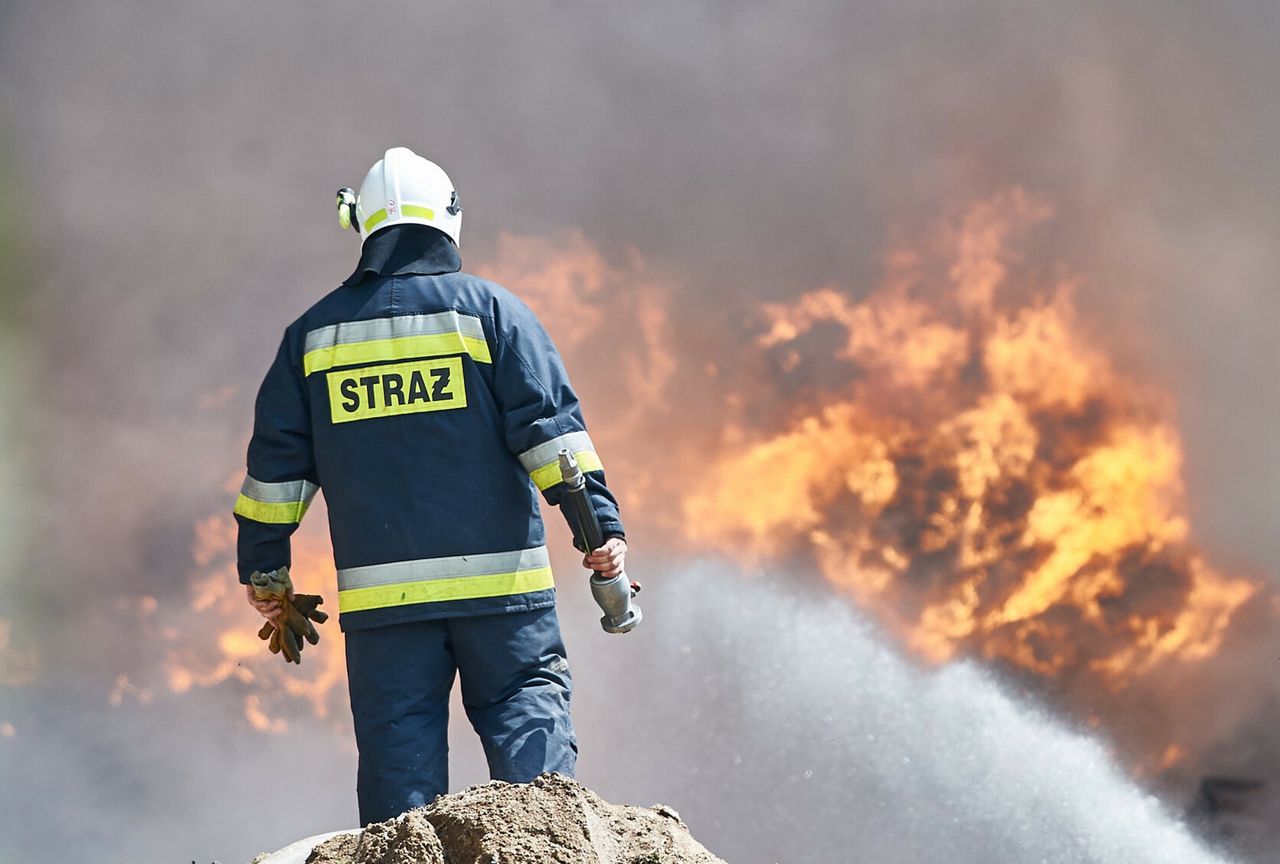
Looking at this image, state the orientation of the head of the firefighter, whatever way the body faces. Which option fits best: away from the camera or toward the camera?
away from the camera

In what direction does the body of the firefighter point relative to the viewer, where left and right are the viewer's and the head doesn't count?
facing away from the viewer
